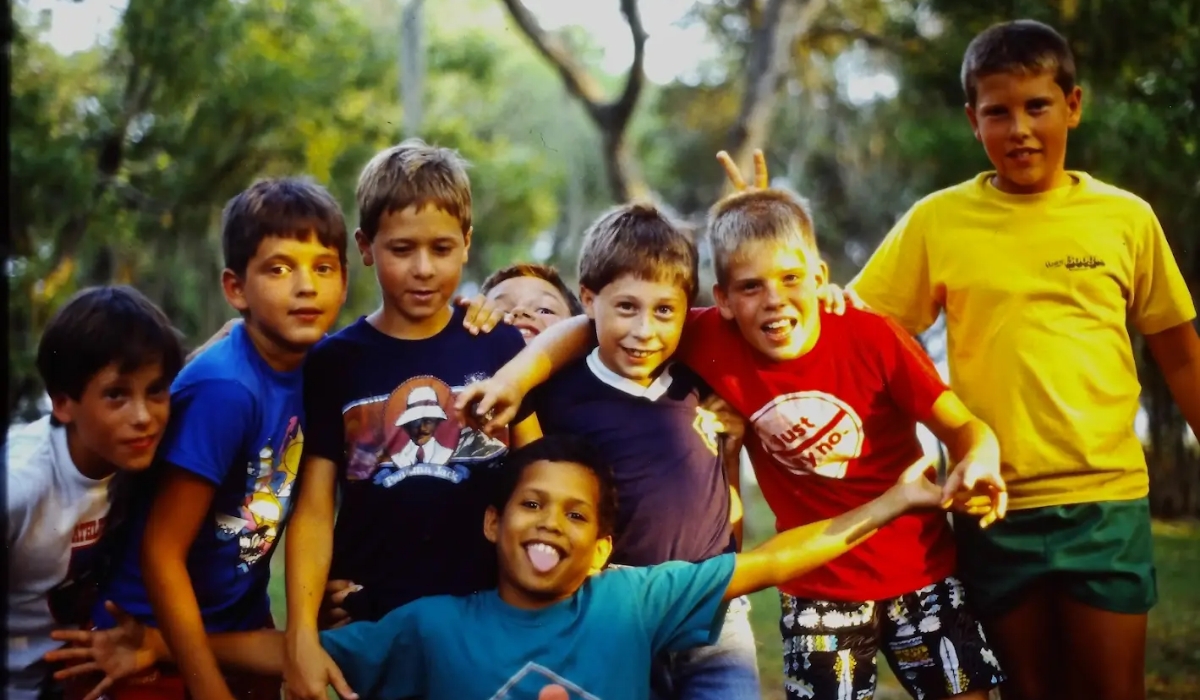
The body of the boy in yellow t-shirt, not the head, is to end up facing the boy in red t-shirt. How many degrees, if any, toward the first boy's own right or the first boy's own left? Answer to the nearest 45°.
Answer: approximately 90° to the first boy's own right

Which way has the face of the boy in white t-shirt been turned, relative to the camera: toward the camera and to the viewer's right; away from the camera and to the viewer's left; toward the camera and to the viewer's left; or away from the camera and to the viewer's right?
toward the camera and to the viewer's right

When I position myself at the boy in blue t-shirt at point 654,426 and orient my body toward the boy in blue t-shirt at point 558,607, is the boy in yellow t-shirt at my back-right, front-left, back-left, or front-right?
back-left

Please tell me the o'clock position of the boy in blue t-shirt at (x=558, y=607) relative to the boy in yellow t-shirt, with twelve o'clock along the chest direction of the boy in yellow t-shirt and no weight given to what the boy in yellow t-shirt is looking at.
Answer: The boy in blue t-shirt is roughly at 2 o'clock from the boy in yellow t-shirt.

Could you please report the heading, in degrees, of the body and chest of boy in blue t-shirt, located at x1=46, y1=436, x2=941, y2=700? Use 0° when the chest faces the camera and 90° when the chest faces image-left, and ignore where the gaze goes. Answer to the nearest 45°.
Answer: approximately 0°

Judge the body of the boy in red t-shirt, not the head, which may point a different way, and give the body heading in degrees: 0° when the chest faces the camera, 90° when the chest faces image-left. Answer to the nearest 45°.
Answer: approximately 0°

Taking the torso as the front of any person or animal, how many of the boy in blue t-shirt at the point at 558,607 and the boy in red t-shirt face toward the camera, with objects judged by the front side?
2
